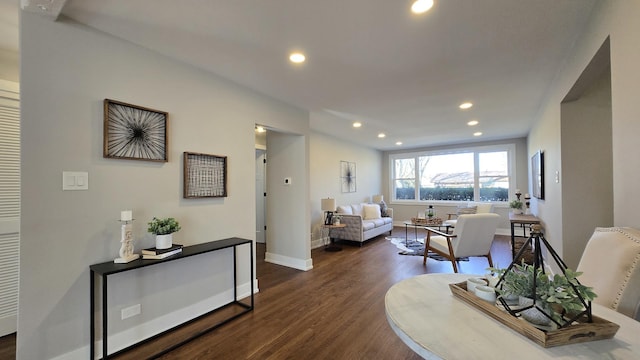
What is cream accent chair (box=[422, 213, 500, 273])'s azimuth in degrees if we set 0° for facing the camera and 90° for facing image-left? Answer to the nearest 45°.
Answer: approximately 135°

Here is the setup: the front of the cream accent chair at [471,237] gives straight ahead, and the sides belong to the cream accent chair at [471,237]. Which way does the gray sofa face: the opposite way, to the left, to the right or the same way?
the opposite way

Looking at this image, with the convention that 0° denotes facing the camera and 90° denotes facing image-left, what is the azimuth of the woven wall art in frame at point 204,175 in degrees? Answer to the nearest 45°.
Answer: approximately 315°

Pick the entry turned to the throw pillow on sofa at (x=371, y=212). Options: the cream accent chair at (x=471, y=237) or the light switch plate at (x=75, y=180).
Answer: the cream accent chair

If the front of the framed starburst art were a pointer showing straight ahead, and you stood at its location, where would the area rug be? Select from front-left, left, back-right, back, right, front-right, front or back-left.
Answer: front-left

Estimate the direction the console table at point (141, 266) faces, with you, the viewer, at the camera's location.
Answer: facing the viewer and to the right of the viewer

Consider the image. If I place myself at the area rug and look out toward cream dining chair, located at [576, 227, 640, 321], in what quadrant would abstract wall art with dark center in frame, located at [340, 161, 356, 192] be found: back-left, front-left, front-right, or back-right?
back-right

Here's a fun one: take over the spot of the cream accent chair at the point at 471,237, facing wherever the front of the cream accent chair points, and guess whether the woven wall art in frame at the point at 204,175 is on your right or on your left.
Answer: on your left

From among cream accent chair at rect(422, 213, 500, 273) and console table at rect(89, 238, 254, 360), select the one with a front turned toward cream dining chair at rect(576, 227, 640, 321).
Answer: the console table
